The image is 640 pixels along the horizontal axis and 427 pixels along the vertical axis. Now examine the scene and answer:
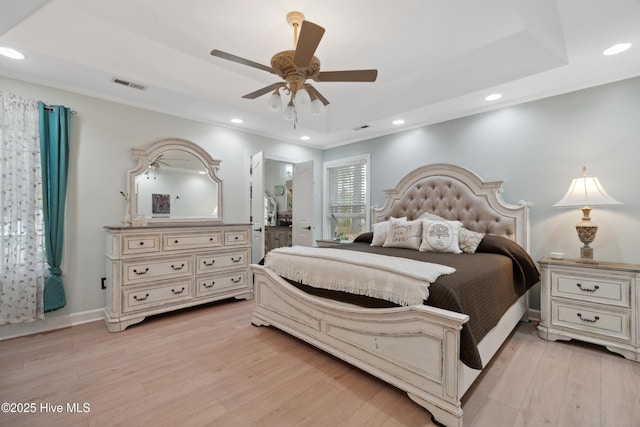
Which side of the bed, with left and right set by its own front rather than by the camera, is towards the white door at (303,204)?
right

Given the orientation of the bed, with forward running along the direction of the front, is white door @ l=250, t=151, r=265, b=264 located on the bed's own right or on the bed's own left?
on the bed's own right

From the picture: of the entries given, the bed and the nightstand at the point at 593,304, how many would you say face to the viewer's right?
0

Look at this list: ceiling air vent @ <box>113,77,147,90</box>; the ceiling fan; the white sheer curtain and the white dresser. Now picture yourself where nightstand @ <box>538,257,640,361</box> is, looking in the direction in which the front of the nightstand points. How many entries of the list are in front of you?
4

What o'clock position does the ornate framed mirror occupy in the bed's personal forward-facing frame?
The ornate framed mirror is roughly at 2 o'clock from the bed.

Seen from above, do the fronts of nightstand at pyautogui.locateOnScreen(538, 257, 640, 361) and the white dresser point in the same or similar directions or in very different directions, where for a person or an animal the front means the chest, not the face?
very different directions

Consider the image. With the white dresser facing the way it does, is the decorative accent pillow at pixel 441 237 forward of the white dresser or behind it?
forward

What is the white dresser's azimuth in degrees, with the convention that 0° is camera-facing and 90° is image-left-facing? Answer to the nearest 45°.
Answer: approximately 315°

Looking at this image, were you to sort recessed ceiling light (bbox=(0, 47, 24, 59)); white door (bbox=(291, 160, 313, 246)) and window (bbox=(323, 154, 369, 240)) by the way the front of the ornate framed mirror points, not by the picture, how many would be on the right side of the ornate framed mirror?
1

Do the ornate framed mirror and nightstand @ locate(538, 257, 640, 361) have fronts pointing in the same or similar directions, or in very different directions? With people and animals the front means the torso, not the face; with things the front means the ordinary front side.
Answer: very different directions

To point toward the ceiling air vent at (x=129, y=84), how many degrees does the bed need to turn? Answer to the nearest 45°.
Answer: approximately 45° to its right
